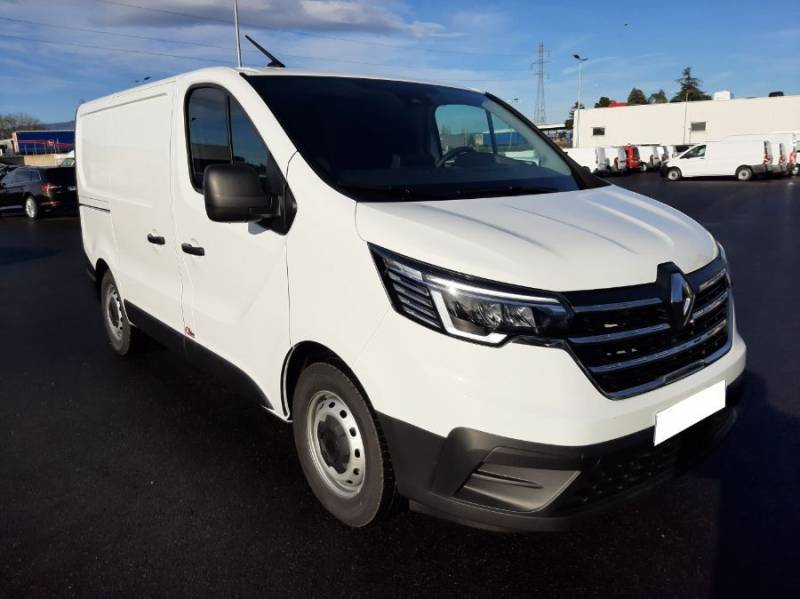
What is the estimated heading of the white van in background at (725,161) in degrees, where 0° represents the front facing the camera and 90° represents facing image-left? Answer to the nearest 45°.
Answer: approximately 90°

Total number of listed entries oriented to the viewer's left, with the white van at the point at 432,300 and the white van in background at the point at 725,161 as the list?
1
